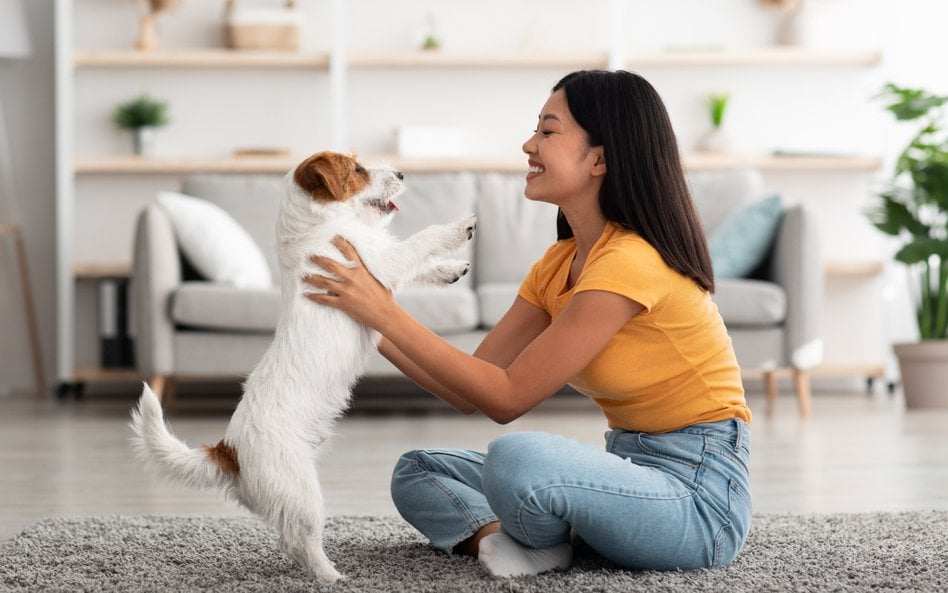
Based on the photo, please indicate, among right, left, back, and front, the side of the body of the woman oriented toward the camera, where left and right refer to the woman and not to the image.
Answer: left

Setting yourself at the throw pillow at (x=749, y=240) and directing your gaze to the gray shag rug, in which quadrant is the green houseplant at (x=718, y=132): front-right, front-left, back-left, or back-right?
back-right

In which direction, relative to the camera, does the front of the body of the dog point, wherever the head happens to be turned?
to the viewer's right

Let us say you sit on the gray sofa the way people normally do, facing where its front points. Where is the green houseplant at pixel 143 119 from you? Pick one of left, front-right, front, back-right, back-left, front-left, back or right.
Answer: back-right

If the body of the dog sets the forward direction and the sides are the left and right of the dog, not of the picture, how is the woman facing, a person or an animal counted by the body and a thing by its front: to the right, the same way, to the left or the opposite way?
the opposite way

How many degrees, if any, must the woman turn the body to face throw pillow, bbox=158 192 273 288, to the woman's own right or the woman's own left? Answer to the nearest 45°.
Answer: approximately 45° to the woman's own right

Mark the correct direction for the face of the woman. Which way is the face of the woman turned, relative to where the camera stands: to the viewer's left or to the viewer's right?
to the viewer's left

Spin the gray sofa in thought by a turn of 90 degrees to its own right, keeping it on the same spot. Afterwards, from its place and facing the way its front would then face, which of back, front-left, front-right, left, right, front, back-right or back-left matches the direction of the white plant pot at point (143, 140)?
front-right

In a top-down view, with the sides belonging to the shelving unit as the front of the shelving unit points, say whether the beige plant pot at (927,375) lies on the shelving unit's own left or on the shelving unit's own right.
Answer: on the shelving unit's own left

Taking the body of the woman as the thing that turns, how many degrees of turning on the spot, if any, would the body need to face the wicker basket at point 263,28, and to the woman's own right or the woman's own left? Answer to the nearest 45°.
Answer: approximately 90° to the woman's own right

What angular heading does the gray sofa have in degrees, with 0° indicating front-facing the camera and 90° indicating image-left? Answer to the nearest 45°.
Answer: approximately 0°
